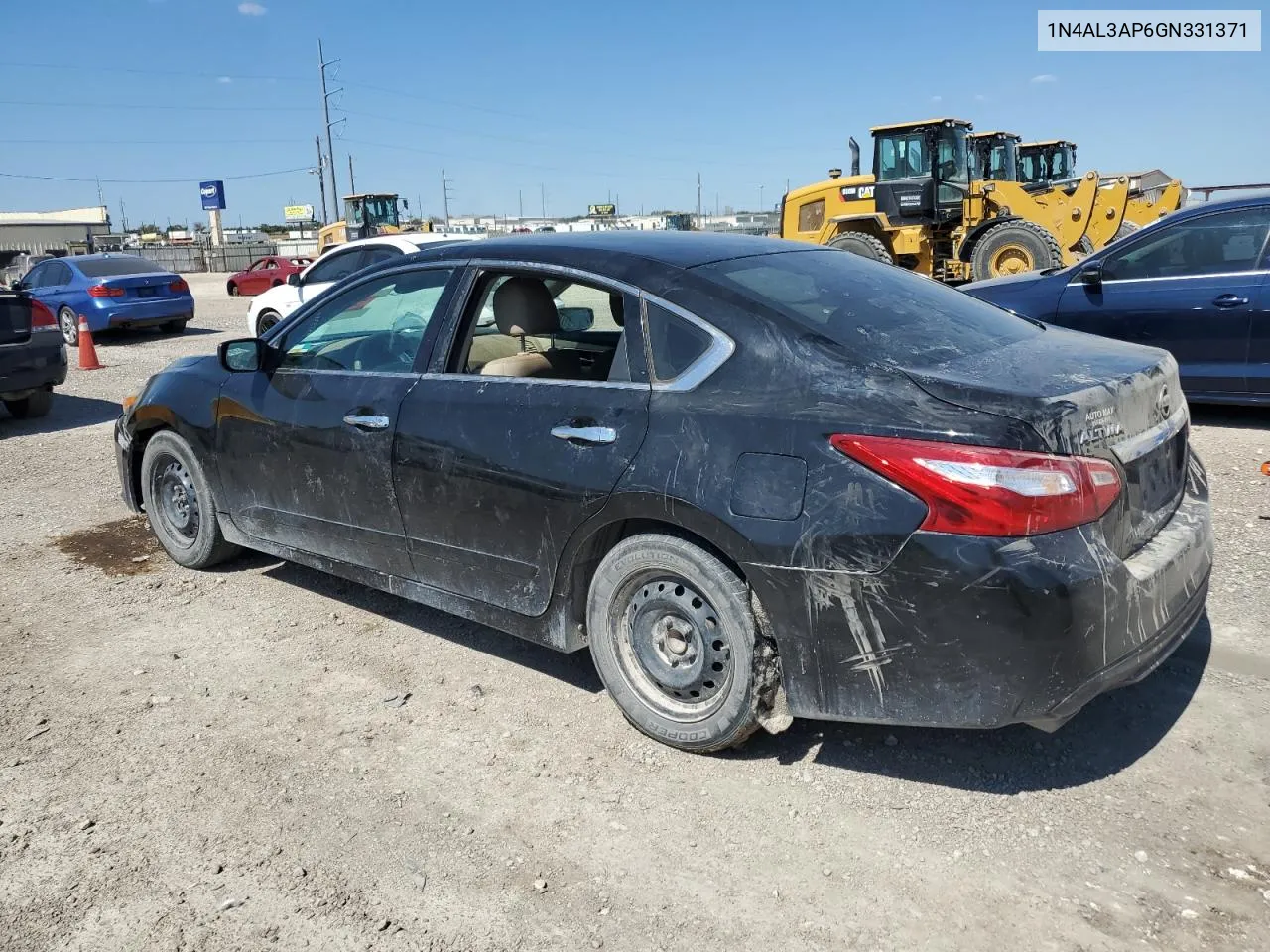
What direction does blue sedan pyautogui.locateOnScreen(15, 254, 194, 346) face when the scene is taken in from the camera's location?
facing away from the viewer and to the left of the viewer

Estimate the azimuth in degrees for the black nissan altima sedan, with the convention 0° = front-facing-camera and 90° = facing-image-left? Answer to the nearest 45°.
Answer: approximately 135°

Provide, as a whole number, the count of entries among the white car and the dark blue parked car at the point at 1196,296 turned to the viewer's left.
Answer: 2

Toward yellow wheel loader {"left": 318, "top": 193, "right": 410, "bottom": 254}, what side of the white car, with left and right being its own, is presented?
right

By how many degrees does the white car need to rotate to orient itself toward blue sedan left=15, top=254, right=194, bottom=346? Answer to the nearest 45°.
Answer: approximately 45° to its right

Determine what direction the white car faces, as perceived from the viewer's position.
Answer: facing to the left of the viewer

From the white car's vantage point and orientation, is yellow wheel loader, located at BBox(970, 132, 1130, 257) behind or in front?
behind

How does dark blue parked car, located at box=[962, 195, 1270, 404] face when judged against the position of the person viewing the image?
facing to the left of the viewer
